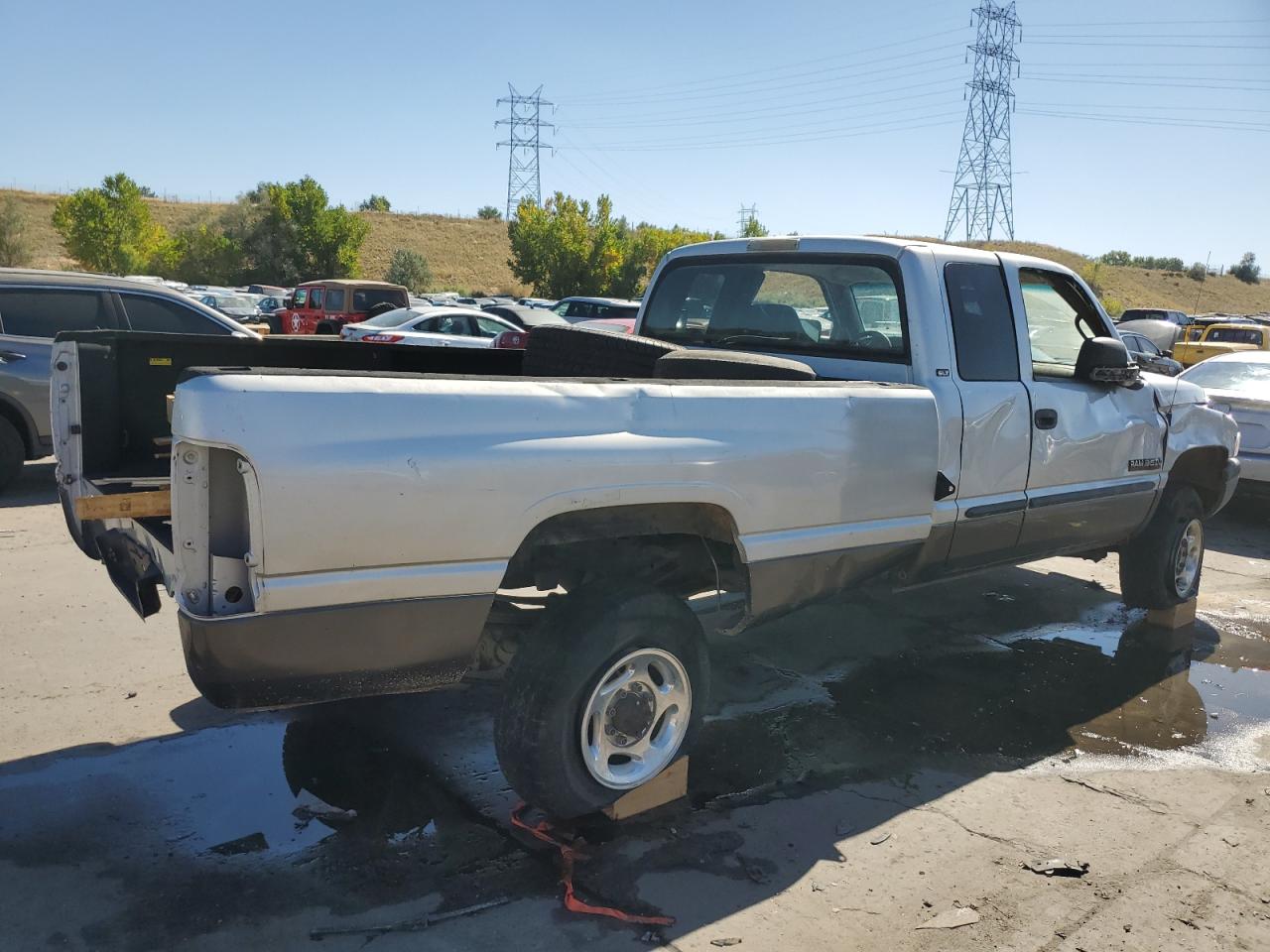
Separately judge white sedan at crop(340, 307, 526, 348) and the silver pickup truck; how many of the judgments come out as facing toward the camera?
0

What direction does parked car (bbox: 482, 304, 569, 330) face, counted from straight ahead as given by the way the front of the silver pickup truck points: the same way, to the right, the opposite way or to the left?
to the right

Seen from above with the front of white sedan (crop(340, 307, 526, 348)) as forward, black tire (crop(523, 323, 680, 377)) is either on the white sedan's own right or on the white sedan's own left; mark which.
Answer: on the white sedan's own right

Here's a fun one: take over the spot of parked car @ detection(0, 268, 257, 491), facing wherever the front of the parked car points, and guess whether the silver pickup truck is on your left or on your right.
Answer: on your right

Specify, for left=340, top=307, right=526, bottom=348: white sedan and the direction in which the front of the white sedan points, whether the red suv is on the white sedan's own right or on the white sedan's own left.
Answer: on the white sedan's own left

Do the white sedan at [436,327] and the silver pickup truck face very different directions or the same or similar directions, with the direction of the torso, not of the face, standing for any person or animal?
same or similar directions

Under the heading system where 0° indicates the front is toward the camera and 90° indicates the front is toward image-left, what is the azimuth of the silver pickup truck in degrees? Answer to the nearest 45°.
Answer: approximately 225°

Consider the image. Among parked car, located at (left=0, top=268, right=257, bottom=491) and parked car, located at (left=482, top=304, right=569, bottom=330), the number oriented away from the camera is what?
0

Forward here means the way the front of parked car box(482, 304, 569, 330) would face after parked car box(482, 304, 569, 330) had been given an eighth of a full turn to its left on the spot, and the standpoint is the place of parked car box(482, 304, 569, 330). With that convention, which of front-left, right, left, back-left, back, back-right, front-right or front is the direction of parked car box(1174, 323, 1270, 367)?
front

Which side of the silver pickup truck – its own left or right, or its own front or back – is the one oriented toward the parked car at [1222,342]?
front

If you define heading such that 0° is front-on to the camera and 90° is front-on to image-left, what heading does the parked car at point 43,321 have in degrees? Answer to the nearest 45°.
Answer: approximately 270°

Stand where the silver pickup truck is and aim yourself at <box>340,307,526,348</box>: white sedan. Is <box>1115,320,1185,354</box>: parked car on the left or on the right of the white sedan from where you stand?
right

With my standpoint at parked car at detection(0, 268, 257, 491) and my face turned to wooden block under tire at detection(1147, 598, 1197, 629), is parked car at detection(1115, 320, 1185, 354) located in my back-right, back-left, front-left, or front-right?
front-left

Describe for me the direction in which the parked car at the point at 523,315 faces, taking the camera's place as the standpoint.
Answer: facing the viewer and to the right of the viewer

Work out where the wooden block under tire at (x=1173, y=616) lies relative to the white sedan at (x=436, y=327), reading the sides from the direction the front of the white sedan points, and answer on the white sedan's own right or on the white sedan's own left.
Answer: on the white sedan's own right

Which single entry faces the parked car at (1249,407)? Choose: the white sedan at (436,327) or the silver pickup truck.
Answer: the silver pickup truck
